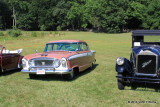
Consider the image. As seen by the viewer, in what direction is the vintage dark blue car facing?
toward the camera

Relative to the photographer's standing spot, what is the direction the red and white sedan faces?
facing the viewer and to the left of the viewer

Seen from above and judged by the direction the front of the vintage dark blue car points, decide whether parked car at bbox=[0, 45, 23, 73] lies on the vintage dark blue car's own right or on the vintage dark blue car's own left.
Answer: on the vintage dark blue car's own right

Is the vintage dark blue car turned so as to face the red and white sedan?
no

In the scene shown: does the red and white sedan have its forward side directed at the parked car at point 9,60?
no

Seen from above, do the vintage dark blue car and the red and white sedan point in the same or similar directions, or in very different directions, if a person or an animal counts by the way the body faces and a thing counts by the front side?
same or similar directions

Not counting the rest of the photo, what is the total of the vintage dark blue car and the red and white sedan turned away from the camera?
0

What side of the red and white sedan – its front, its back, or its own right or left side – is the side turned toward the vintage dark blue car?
left
